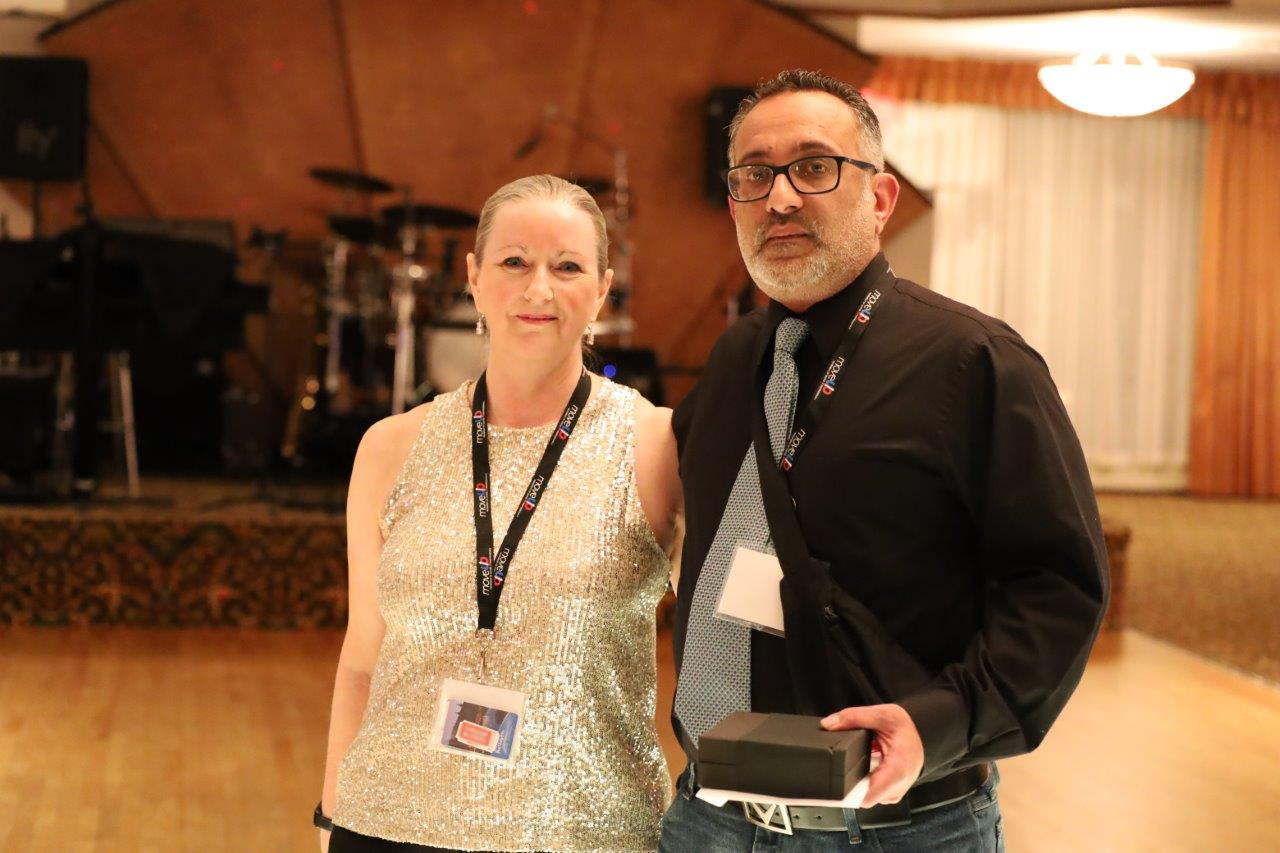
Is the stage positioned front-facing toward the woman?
yes

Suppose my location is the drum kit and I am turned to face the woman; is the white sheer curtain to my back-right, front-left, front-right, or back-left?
back-left

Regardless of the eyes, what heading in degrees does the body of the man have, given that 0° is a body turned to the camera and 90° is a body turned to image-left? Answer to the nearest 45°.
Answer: approximately 45°

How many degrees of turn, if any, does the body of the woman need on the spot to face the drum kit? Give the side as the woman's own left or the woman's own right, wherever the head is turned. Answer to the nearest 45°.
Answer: approximately 180°

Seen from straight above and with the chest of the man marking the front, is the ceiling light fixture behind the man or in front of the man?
behind

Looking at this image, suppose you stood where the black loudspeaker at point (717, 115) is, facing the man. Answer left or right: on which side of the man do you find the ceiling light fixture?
left

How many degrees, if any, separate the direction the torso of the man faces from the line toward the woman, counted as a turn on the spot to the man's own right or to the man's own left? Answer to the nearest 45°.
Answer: approximately 90° to the man's own right

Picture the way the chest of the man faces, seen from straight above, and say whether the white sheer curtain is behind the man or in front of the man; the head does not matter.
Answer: behind

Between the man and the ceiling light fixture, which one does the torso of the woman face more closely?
the man

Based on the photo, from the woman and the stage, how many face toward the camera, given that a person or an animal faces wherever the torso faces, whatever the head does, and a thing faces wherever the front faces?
2

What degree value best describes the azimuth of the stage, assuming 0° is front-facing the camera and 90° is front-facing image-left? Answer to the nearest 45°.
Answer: approximately 0°
